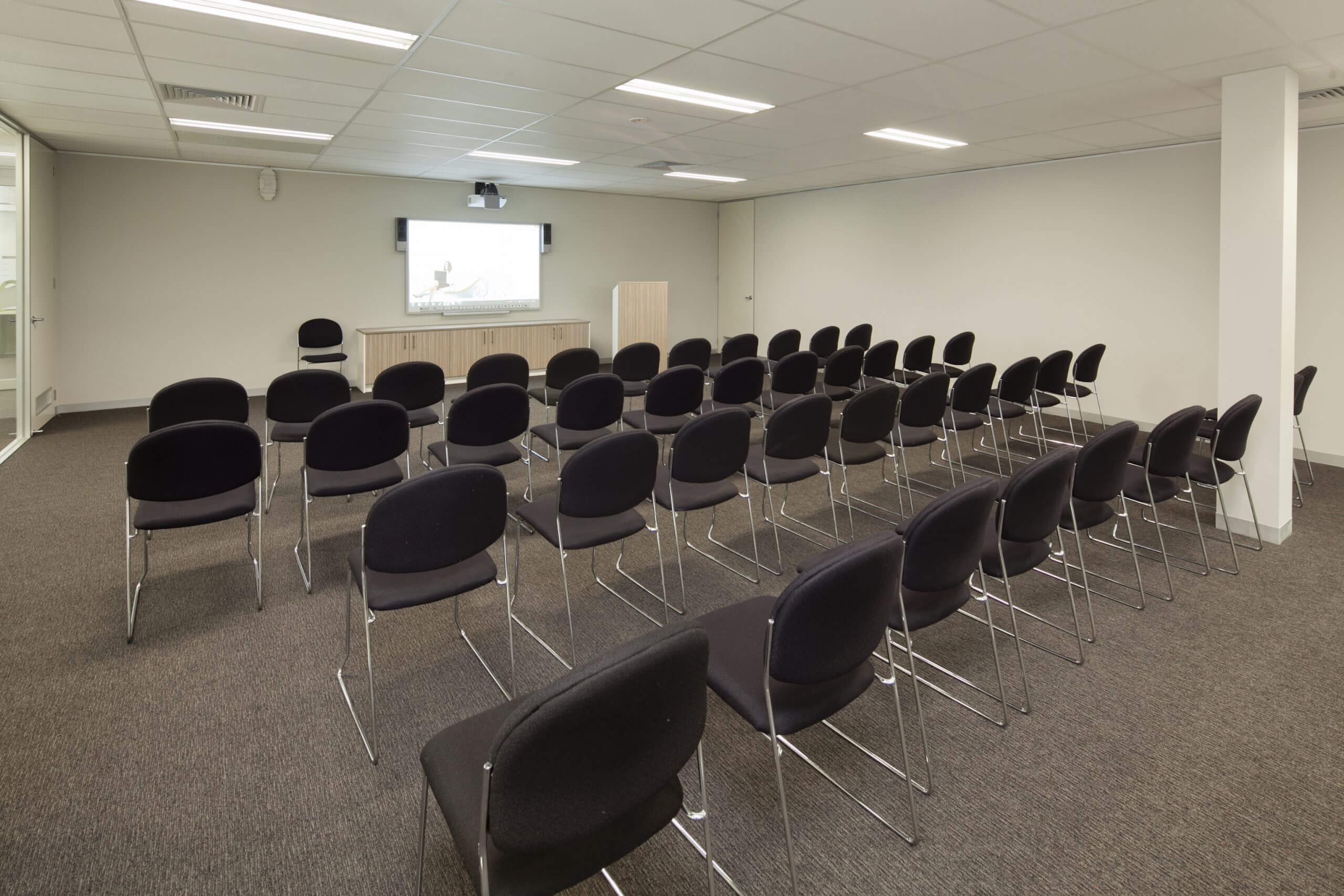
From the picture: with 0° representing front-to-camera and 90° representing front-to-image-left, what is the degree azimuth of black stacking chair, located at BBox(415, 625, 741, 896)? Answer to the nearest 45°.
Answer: approximately 135°

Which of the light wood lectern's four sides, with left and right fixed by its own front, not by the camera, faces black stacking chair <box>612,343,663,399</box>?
front

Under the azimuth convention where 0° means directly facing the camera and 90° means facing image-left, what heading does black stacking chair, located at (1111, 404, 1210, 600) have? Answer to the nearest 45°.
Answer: approximately 135°

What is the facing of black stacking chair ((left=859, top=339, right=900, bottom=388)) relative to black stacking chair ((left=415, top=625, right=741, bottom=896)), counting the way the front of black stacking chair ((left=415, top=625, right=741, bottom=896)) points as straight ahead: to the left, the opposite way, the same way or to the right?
the same way

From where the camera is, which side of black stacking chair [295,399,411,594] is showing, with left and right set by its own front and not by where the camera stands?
back

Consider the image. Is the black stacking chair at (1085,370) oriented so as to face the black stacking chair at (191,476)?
no

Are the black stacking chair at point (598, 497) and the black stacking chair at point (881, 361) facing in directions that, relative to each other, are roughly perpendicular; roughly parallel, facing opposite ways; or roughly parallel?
roughly parallel

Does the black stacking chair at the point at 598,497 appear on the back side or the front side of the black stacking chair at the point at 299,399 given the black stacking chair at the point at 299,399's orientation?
on the back side

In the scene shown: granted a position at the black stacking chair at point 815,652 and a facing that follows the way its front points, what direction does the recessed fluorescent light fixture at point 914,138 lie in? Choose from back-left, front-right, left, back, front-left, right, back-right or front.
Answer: front-right

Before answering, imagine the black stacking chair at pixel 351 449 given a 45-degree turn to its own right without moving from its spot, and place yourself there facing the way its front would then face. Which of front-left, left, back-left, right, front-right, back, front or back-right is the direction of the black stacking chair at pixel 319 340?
front-left

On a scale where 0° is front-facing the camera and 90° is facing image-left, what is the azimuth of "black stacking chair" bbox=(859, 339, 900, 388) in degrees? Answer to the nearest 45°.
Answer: approximately 135°

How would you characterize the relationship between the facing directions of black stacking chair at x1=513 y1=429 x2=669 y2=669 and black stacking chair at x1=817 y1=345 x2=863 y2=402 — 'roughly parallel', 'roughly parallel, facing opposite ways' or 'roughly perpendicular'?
roughly parallel

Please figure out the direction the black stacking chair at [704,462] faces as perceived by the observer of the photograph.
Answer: facing away from the viewer and to the left of the viewer

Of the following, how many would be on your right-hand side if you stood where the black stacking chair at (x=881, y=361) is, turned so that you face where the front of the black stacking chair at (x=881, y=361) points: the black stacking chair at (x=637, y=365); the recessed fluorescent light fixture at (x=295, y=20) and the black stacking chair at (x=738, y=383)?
0

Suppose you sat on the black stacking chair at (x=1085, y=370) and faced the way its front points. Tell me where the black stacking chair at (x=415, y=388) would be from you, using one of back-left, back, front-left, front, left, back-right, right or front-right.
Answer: left

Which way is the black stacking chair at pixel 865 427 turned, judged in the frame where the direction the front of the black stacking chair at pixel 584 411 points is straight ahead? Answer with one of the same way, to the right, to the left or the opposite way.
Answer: the same way

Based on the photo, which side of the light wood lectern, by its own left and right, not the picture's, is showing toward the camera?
front
